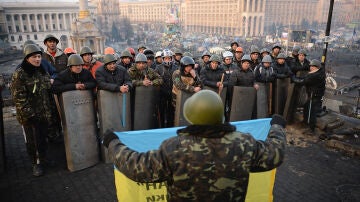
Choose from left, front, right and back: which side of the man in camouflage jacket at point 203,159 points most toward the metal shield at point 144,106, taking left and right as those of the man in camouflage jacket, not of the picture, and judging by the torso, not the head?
front

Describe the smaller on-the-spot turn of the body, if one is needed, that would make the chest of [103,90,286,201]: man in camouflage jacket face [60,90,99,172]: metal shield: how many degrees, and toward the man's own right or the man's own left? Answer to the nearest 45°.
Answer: approximately 45° to the man's own left

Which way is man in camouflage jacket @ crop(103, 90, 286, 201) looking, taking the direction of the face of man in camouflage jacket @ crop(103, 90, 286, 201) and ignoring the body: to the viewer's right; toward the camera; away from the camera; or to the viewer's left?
away from the camera

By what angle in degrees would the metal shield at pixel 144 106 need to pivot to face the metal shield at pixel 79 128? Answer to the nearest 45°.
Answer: approximately 45° to its right

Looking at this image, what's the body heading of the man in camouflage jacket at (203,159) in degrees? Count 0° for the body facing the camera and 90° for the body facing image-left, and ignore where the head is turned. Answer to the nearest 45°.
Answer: approximately 180°

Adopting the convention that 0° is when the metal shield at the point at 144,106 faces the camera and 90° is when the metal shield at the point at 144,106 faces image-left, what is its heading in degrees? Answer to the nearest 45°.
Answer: approximately 0°

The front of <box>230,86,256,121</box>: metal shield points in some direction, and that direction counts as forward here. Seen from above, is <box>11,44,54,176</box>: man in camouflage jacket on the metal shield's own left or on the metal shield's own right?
on the metal shield's own right
